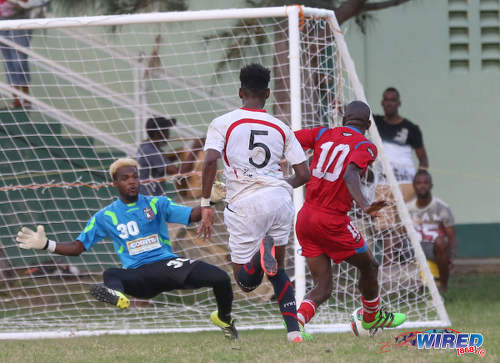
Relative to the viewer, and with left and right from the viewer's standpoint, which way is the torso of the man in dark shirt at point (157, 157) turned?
facing to the right of the viewer

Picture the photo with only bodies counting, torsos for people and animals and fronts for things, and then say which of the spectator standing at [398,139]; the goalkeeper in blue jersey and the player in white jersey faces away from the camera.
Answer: the player in white jersey

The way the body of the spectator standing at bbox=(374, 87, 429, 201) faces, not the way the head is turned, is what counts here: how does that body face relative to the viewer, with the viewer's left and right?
facing the viewer

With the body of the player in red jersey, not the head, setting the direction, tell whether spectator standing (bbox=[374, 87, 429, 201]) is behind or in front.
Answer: in front

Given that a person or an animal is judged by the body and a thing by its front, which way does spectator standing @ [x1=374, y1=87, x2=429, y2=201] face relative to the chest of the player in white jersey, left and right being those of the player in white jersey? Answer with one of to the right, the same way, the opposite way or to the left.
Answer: the opposite way

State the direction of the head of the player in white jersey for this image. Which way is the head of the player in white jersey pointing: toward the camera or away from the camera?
away from the camera

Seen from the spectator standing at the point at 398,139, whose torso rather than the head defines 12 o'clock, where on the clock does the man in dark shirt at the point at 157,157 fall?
The man in dark shirt is roughly at 2 o'clock from the spectator standing.

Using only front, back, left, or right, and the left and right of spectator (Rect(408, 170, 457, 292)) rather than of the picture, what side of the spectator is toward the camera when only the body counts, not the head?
front

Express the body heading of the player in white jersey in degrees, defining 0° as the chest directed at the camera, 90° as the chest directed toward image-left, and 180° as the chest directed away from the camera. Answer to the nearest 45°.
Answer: approximately 180°

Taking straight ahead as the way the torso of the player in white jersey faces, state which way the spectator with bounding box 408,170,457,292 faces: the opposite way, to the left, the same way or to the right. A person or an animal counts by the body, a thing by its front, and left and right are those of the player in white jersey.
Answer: the opposite way

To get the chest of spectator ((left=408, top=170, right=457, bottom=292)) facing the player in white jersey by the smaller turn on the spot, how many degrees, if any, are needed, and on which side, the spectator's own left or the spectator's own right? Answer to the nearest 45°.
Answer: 0° — they already face them

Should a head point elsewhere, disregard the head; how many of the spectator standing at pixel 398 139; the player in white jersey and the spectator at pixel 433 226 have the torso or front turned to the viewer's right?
0
